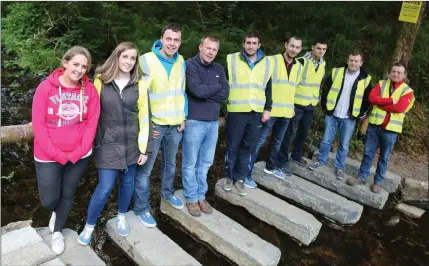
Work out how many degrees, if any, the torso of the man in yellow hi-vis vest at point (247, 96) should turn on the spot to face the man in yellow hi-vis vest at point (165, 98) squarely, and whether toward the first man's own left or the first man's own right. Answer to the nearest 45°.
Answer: approximately 45° to the first man's own right

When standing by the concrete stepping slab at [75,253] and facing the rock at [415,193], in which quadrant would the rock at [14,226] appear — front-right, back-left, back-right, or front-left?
back-left

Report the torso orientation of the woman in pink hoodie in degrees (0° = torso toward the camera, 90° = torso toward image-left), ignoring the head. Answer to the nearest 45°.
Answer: approximately 0°

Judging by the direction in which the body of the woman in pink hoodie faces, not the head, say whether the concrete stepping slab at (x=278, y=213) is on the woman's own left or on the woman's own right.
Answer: on the woman's own left
